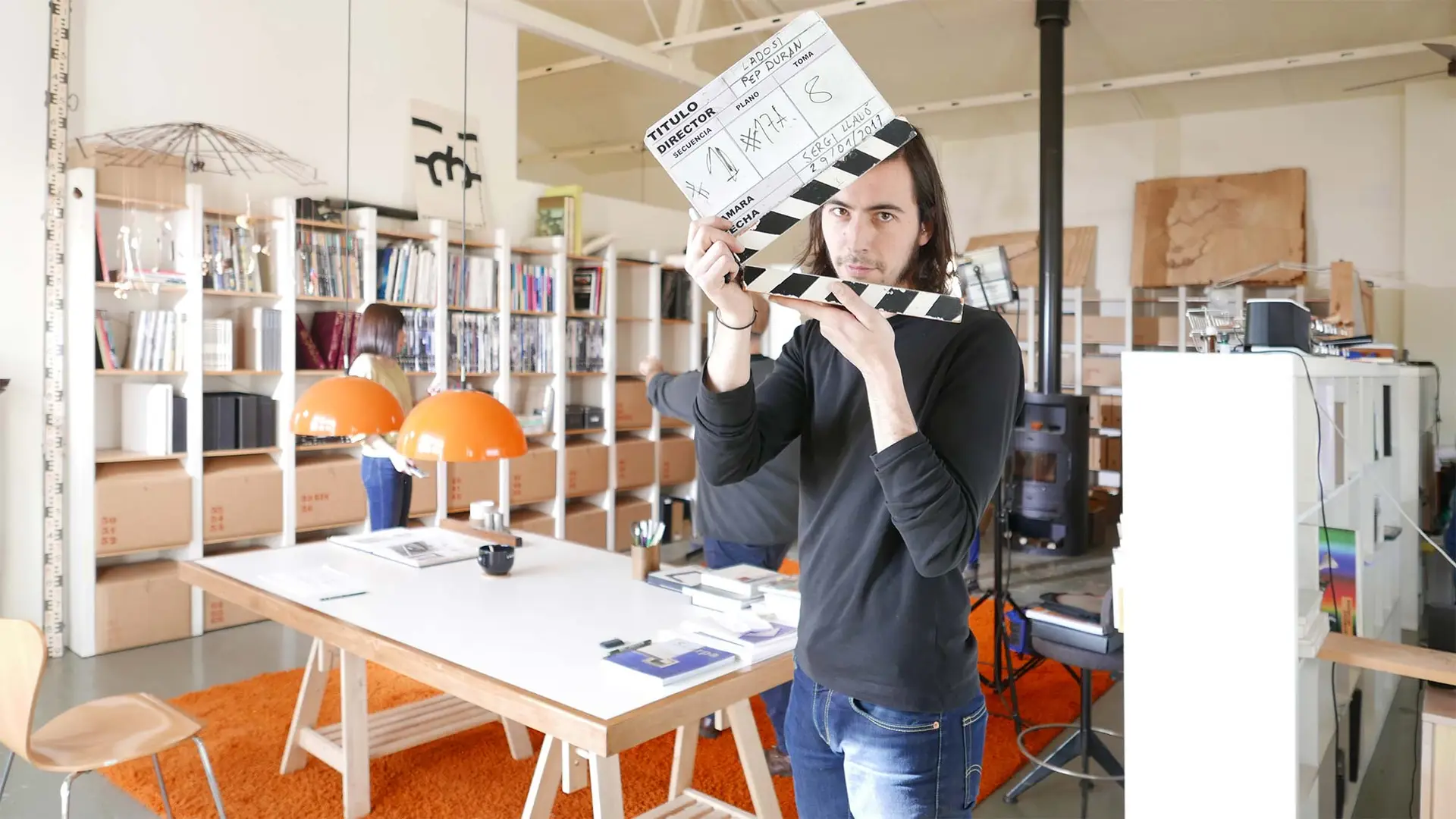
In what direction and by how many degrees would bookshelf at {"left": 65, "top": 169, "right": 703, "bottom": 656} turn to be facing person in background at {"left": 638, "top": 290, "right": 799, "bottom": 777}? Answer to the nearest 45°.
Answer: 0° — it already faces them

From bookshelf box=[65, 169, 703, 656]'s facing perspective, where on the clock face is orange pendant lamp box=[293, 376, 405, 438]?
The orange pendant lamp is roughly at 1 o'clock from the bookshelf.

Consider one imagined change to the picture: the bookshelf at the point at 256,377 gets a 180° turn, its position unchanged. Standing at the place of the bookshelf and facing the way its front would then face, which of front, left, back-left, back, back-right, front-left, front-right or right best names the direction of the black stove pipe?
back-right

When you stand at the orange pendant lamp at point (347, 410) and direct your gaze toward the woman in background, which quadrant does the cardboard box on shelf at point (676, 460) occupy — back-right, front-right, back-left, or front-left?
front-right

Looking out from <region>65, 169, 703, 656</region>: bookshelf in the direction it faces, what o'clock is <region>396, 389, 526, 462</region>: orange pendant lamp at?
The orange pendant lamp is roughly at 1 o'clock from the bookshelf.

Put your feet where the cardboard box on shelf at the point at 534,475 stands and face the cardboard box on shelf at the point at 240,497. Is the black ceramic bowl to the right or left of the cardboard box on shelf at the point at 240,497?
left

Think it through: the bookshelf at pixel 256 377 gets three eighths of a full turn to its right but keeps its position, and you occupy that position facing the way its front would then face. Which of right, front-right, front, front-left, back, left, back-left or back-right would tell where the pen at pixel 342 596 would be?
left
